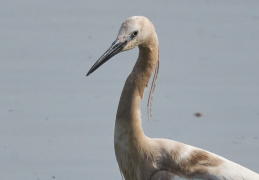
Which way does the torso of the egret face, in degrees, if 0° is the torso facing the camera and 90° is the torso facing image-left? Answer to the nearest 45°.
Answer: approximately 90°
